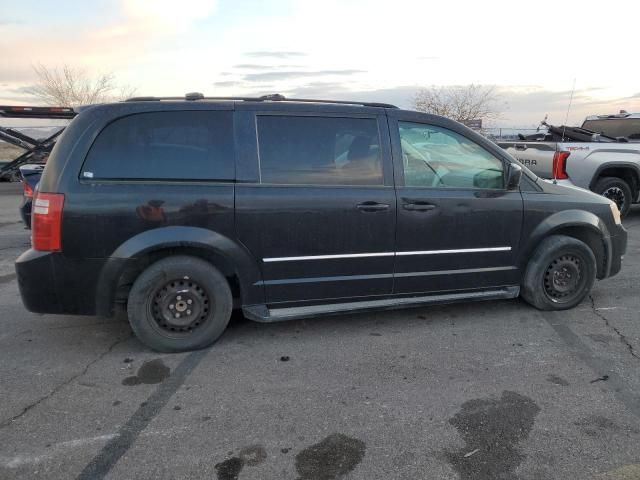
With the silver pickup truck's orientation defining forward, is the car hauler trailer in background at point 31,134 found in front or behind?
behind

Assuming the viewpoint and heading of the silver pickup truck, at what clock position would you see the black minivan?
The black minivan is roughly at 5 o'clock from the silver pickup truck.

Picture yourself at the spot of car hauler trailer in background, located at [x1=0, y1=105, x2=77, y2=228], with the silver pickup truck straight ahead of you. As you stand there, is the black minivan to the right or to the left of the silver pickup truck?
right

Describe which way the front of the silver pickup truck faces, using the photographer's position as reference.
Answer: facing away from the viewer and to the right of the viewer
